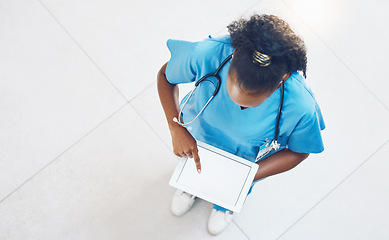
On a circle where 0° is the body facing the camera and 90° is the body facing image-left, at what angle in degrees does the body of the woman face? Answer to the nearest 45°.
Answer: approximately 45°
